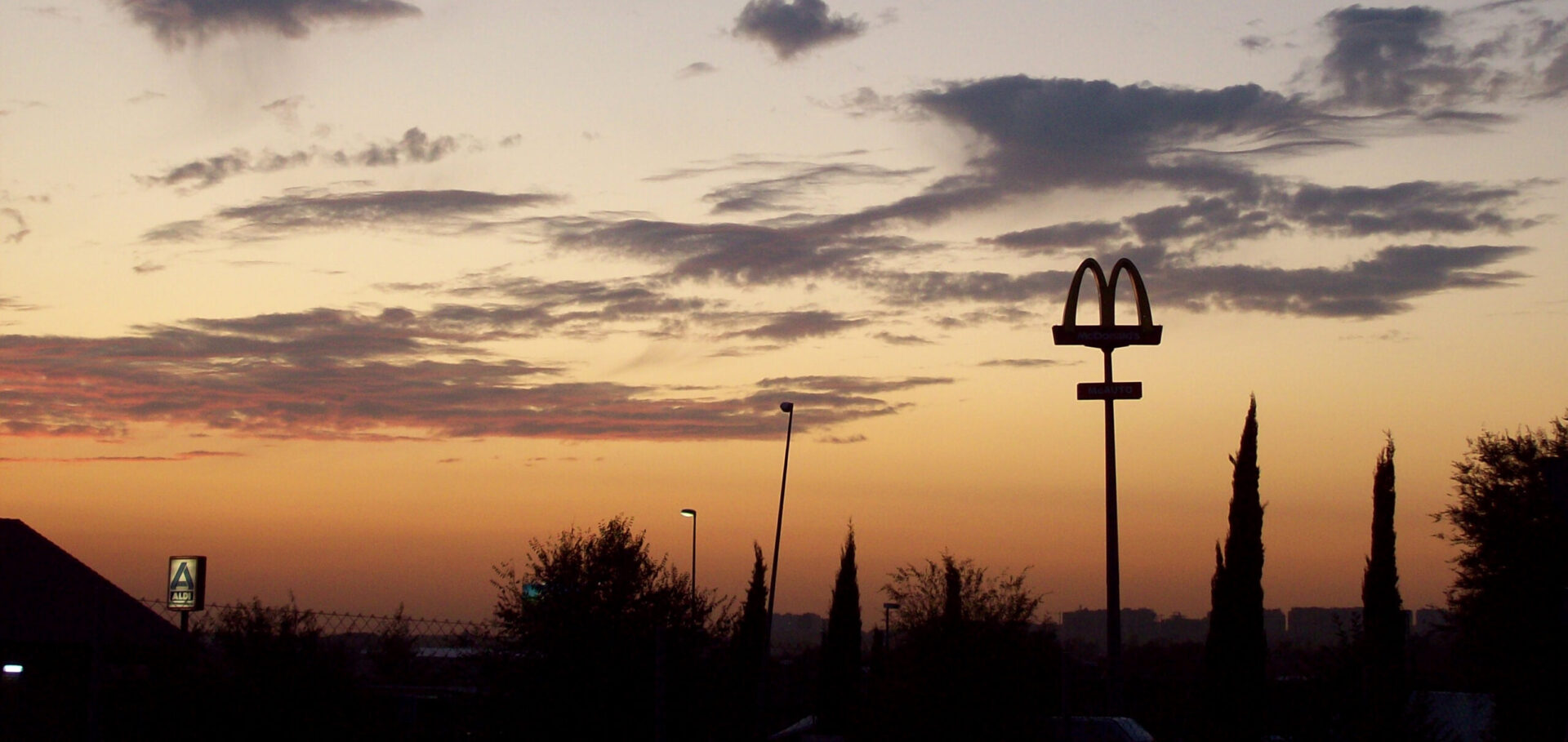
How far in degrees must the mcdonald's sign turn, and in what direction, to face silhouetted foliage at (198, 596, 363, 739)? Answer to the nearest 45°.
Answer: approximately 45° to its right

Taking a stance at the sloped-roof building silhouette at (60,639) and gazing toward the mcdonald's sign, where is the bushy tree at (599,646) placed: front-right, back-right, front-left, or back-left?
front-right

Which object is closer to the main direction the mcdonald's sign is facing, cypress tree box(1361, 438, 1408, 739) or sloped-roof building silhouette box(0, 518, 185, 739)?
the sloped-roof building silhouette

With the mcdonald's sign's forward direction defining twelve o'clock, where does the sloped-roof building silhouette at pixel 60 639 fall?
The sloped-roof building silhouette is roughly at 2 o'clock from the mcdonald's sign.

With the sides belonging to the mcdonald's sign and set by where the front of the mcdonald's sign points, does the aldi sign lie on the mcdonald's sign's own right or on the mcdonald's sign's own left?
on the mcdonald's sign's own right

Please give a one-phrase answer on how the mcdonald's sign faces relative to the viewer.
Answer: facing the viewer

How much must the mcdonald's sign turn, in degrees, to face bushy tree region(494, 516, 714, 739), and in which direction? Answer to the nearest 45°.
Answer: approximately 45° to its right
